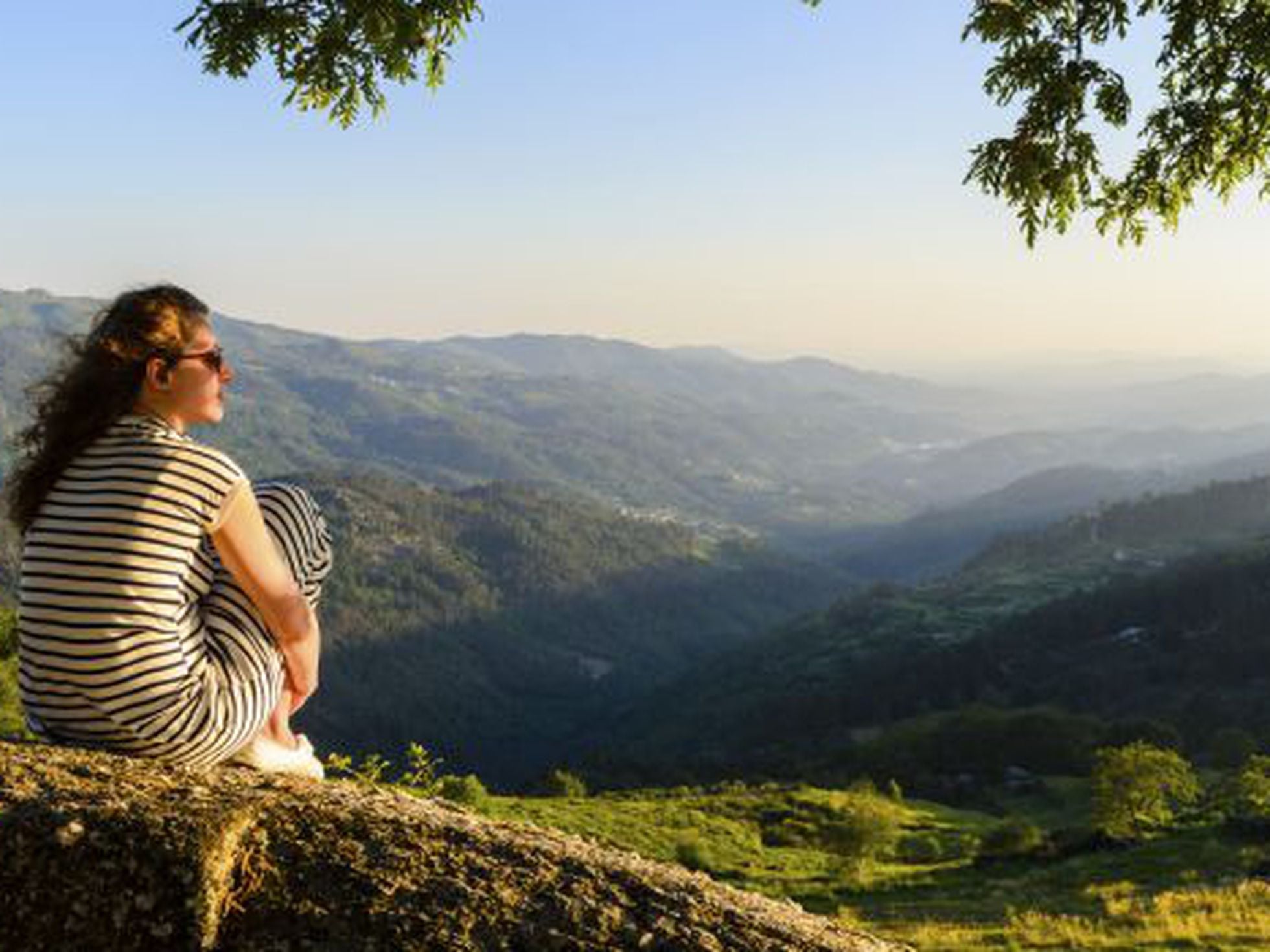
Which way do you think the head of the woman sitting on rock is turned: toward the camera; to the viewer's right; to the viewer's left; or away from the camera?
to the viewer's right

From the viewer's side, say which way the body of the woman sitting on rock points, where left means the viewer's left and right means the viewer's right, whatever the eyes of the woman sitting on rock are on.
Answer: facing away from the viewer and to the right of the viewer
